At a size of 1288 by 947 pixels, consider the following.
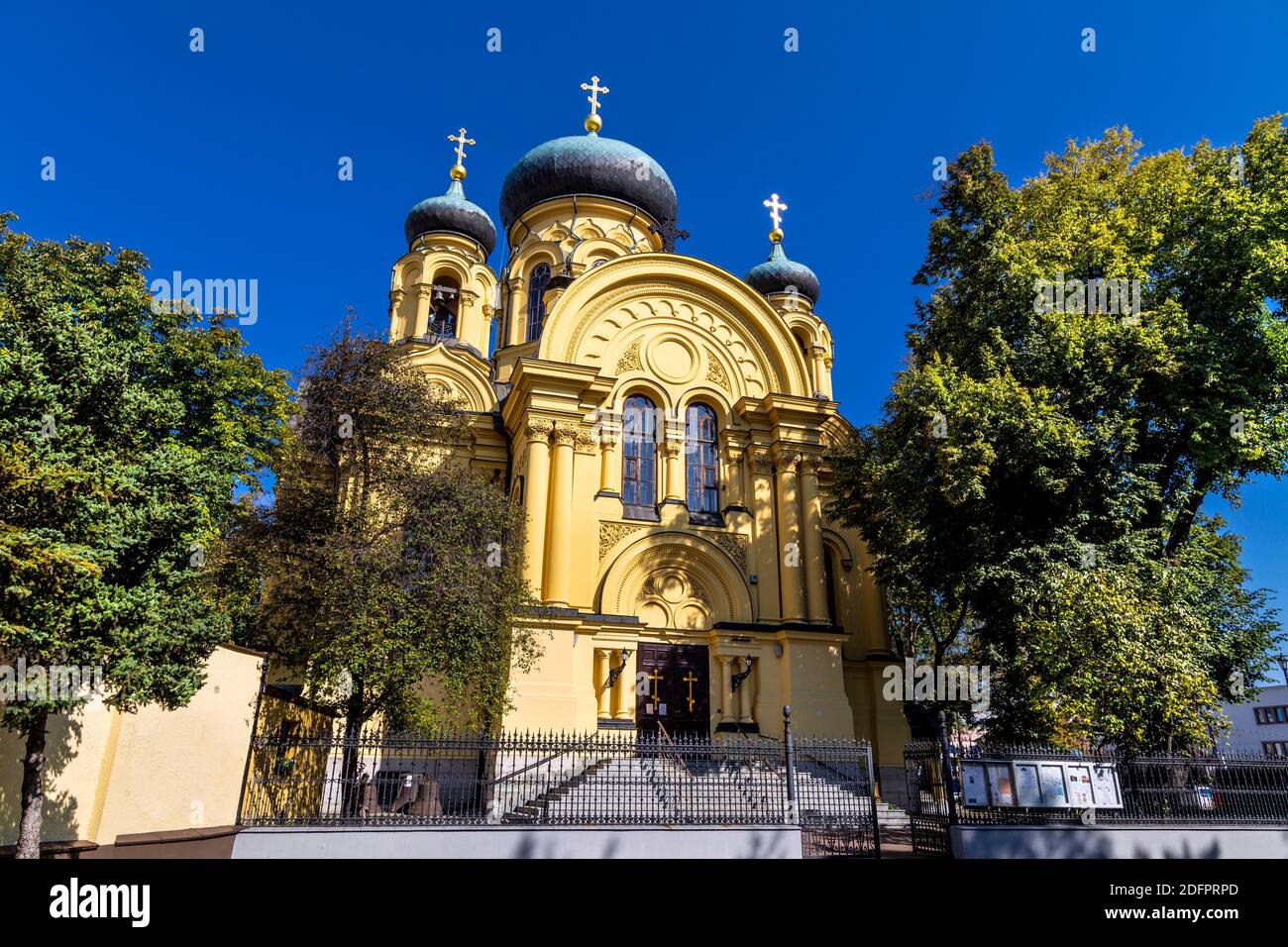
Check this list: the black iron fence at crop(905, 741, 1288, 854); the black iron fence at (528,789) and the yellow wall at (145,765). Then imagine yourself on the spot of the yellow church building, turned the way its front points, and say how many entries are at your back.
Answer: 0

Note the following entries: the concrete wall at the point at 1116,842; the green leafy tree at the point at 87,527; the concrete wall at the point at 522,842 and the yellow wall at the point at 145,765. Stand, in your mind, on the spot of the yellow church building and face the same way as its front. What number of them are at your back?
0

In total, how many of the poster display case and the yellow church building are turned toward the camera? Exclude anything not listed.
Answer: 2

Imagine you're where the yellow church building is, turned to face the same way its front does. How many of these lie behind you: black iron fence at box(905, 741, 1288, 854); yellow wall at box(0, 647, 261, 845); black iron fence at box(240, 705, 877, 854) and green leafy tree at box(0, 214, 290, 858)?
0

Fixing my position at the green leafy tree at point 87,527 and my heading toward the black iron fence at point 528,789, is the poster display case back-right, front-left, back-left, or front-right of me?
front-right

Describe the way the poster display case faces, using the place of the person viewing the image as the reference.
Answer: facing the viewer

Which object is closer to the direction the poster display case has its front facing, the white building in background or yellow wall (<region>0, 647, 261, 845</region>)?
the yellow wall

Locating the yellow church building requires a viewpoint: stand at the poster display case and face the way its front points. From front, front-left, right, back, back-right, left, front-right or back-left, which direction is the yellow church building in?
back-right

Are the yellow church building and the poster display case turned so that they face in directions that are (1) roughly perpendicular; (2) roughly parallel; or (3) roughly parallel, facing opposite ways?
roughly parallel

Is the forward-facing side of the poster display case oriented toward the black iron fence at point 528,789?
no

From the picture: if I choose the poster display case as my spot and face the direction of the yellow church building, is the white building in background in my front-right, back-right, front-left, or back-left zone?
front-right

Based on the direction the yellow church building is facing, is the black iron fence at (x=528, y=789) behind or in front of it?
in front

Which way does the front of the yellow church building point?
toward the camera

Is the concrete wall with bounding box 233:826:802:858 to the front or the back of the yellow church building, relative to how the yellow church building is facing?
to the front
